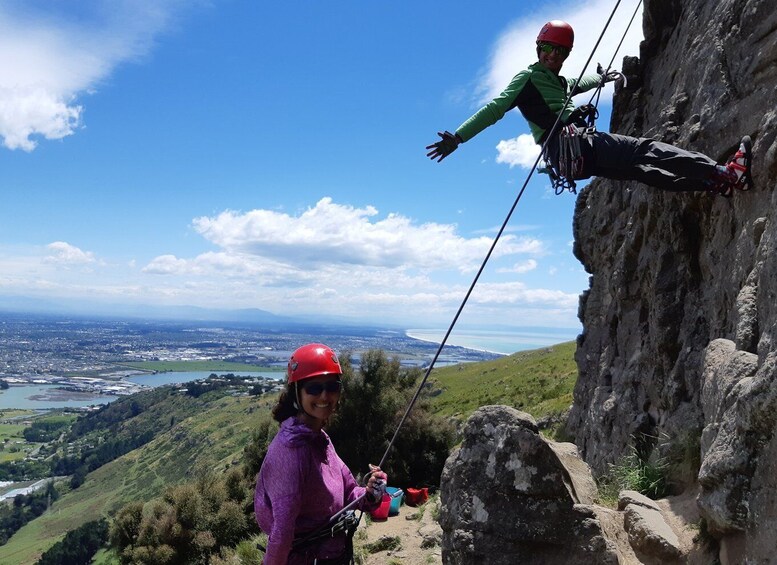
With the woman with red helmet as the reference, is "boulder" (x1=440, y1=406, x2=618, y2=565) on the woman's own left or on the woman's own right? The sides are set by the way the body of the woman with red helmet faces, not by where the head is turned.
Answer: on the woman's own left

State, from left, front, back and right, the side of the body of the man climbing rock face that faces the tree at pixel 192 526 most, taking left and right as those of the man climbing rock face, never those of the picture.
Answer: back

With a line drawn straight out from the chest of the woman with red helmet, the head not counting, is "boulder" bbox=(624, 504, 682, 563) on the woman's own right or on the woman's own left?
on the woman's own left

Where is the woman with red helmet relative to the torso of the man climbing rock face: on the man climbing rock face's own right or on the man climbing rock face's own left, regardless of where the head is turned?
on the man climbing rock face's own right

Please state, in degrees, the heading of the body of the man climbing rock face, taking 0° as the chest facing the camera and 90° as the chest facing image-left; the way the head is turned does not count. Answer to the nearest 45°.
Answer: approximately 315°

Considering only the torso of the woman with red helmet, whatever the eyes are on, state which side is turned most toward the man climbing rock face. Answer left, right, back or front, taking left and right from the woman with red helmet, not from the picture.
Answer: left
